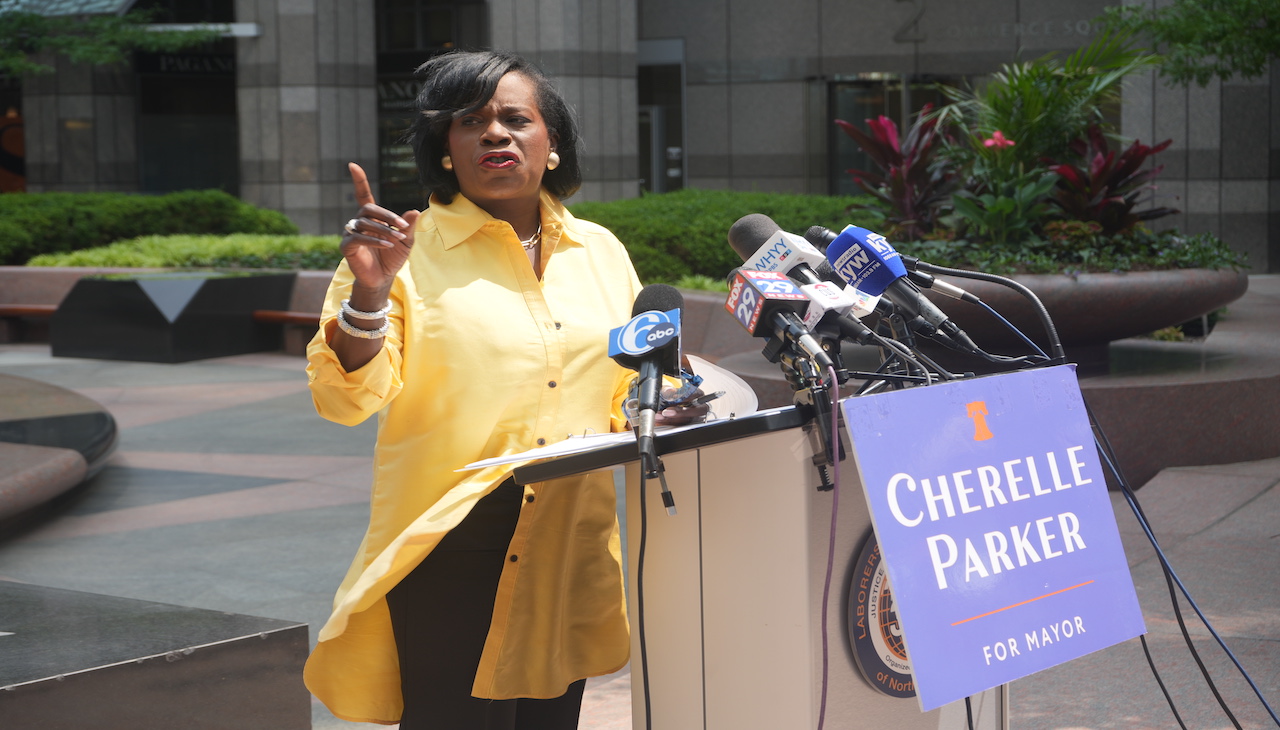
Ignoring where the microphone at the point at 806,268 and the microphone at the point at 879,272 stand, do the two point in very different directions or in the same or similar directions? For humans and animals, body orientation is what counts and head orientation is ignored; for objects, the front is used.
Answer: same or similar directions

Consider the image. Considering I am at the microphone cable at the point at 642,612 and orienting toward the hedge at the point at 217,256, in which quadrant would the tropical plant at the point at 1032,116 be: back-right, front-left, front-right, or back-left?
front-right

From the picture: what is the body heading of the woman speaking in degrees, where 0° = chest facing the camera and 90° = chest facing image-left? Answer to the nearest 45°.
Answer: approximately 315°

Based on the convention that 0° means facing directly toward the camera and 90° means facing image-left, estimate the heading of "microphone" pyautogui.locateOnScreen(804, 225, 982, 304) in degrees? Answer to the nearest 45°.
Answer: approximately 90°

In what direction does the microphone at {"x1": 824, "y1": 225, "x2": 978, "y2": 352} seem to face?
to the viewer's left

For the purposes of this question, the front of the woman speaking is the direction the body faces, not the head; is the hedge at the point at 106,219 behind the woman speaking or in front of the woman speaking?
behind

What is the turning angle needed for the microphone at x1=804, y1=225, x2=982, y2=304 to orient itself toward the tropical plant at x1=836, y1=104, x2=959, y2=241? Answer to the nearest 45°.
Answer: approximately 90° to its right

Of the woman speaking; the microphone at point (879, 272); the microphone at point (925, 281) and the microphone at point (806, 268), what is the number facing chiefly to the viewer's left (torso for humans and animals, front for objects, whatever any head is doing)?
3

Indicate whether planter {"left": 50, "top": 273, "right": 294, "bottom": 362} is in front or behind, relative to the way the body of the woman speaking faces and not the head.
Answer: behind

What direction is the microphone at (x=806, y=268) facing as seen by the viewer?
to the viewer's left
